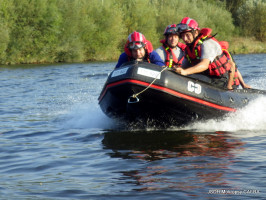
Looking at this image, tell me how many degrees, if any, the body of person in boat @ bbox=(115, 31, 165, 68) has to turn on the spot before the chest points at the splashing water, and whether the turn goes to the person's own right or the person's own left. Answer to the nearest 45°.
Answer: approximately 90° to the person's own left

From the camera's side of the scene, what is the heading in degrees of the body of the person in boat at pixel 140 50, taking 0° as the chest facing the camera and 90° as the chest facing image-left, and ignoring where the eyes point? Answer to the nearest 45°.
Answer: approximately 0°

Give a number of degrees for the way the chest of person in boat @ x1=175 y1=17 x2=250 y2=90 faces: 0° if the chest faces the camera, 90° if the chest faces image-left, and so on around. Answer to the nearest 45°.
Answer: approximately 45°
